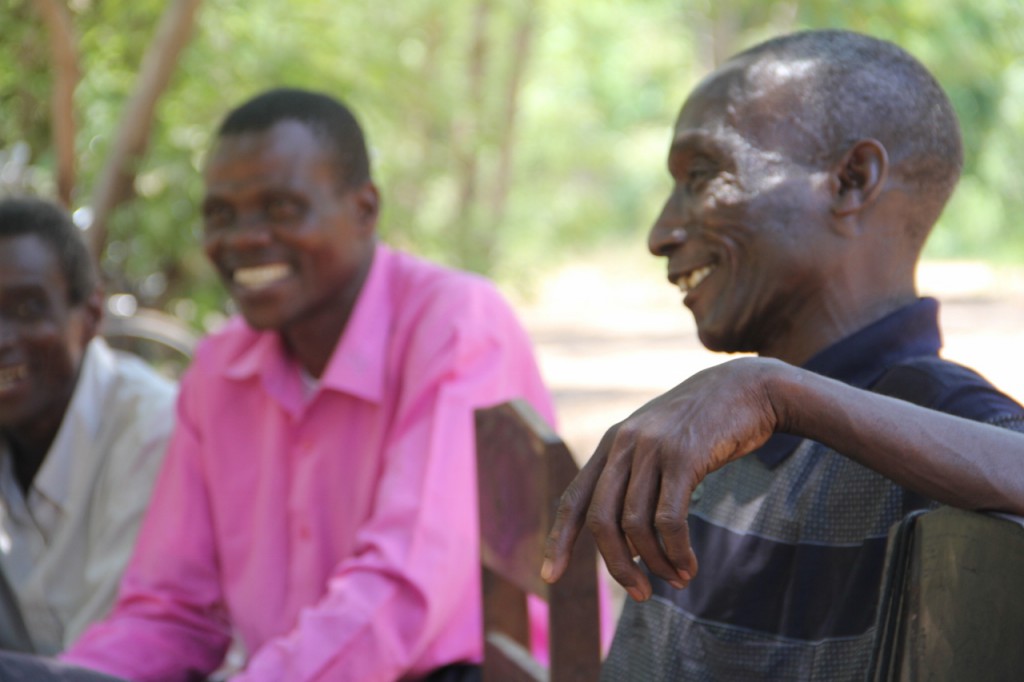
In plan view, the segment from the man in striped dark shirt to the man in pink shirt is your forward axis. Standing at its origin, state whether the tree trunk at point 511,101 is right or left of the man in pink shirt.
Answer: right

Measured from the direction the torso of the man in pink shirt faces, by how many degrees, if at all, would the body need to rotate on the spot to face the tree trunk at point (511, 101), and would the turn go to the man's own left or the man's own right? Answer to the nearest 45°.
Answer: approximately 135° to the man's own right

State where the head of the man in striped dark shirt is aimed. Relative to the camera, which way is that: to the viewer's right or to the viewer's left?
to the viewer's left

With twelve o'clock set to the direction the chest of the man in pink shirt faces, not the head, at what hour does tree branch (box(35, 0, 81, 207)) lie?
The tree branch is roughly at 4 o'clock from the man in pink shirt.

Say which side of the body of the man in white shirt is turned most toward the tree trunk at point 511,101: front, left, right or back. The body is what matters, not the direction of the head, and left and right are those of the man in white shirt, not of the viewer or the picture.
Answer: back

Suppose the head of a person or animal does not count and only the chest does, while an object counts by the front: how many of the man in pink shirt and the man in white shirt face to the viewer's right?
0
